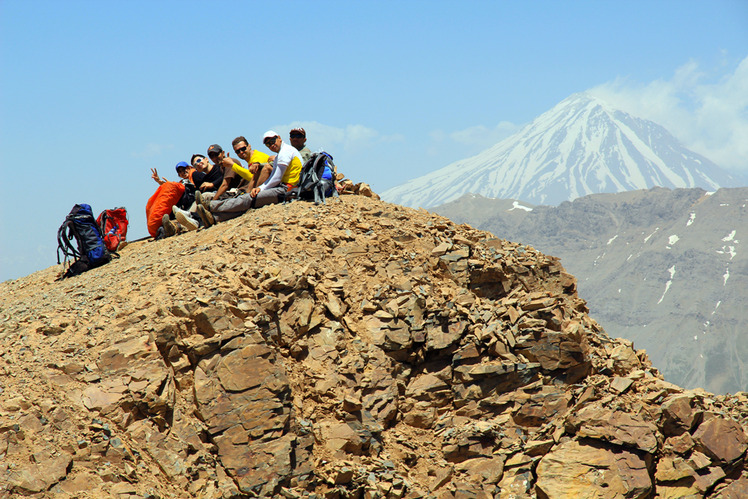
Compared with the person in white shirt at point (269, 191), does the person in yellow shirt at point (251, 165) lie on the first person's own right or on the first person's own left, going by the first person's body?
on the first person's own right

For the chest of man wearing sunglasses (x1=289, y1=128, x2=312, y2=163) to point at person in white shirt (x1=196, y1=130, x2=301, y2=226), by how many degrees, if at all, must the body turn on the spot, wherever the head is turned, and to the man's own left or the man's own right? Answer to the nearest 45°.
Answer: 0° — they already face them

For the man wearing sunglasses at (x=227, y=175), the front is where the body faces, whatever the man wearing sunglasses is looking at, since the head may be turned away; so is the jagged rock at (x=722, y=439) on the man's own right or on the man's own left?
on the man's own left

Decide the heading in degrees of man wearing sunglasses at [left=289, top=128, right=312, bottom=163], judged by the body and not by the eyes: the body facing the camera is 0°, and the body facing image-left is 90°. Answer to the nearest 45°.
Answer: approximately 45°

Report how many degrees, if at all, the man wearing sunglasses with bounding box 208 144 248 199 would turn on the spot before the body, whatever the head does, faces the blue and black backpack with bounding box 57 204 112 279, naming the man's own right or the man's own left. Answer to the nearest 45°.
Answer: approximately 45° to the man's own right

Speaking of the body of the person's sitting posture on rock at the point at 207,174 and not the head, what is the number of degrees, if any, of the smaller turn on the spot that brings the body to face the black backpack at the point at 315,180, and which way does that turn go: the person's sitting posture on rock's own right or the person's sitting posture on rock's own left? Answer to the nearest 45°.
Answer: approximately 90° to the person's sitting posture on rock's own left

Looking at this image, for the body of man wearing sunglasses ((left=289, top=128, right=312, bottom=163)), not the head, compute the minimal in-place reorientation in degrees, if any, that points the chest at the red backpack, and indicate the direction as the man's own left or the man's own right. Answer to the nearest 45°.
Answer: approximately 45° to the man's own right
